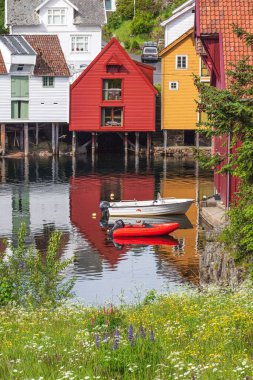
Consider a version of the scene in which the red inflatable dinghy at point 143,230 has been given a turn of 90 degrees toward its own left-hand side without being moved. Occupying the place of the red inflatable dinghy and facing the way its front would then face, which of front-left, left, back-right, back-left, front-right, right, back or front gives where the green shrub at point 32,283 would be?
back

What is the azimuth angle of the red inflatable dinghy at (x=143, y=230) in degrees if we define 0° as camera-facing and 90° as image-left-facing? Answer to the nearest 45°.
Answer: approximately 270°
